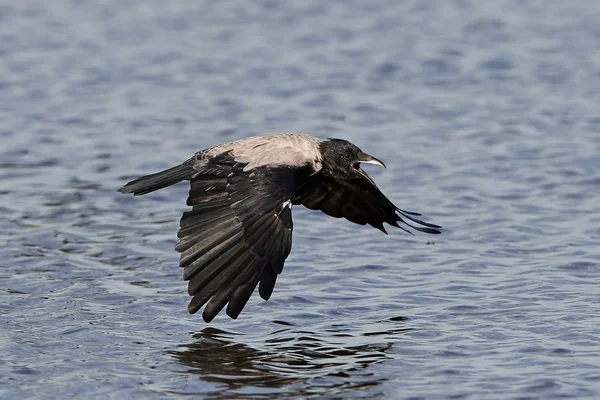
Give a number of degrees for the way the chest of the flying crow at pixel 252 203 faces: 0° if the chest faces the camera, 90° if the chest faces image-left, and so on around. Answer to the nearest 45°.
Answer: approximately 270°
